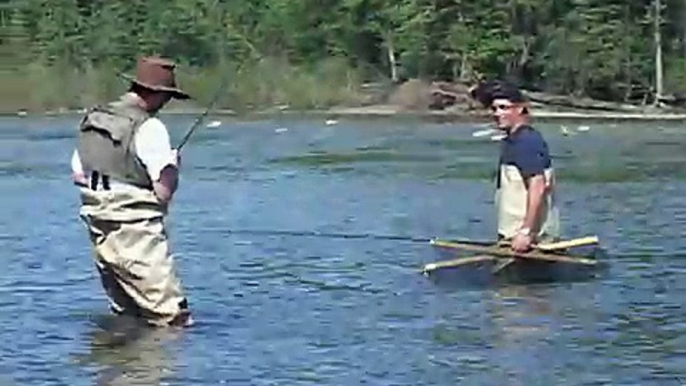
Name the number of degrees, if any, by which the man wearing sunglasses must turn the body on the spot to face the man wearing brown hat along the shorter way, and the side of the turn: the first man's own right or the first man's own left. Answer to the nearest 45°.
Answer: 0° — they already face them

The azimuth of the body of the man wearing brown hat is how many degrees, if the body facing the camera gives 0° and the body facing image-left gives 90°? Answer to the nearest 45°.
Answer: approximately 225°

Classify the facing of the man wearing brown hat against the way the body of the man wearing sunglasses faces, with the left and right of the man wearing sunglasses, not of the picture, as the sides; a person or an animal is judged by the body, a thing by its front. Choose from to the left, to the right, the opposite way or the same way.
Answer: the opposite way

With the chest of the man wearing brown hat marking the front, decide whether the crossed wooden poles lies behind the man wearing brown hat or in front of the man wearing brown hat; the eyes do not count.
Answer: in front

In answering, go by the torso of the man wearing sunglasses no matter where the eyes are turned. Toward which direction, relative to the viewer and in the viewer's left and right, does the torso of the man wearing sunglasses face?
facing the viewer and to the left of the viewer

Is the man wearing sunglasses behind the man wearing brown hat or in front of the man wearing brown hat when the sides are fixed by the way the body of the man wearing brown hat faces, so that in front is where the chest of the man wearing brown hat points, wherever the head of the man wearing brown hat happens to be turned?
in front
